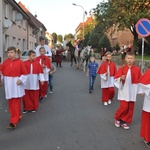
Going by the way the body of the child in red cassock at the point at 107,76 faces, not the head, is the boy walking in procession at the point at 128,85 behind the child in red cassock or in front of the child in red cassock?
in front

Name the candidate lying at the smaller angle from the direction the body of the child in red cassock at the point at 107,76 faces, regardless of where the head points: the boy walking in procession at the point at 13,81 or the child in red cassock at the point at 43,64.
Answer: the boy walking in procession

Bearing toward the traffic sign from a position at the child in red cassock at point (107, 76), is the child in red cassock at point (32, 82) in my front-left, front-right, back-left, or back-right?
back-left

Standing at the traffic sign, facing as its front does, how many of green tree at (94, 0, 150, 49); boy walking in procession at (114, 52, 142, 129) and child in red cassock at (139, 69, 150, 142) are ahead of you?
2

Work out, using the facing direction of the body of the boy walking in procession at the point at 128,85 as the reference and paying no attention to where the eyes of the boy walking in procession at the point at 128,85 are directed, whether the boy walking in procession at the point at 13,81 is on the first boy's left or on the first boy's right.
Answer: on the first boy's right

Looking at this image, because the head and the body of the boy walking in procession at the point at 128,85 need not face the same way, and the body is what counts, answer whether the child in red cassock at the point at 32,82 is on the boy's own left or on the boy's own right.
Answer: on the boy's own right

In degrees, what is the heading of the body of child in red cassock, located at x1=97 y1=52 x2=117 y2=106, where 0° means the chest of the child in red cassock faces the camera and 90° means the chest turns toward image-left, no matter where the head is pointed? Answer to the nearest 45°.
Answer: approximately 0°

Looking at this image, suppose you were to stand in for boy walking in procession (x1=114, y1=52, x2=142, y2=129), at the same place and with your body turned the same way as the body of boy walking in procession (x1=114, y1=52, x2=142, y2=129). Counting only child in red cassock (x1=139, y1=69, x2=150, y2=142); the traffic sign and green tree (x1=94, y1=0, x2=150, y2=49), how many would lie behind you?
2

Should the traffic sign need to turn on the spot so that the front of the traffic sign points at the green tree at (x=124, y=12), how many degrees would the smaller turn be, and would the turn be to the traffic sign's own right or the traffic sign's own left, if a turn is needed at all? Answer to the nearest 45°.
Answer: approximately 180°

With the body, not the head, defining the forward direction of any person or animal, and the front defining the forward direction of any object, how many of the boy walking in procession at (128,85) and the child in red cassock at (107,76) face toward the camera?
2

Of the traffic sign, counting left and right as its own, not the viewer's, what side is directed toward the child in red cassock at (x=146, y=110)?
front

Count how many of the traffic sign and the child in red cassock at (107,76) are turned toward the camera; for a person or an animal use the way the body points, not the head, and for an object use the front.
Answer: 2

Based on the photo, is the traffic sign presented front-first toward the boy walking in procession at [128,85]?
yes

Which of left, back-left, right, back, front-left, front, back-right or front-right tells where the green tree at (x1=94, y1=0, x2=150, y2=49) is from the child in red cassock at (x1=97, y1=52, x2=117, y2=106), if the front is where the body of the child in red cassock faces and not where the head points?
back

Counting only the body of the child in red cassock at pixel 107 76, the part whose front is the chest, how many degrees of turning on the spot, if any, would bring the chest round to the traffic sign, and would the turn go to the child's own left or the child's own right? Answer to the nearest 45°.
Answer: approximately 135° to the child's own left

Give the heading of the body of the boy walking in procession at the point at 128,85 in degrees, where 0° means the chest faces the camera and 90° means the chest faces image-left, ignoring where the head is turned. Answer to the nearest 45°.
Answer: approximately 0°

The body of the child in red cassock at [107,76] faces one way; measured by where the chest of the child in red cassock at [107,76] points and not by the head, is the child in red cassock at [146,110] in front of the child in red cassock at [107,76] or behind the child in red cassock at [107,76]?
in front
